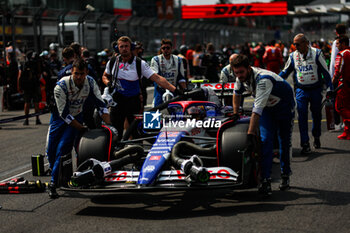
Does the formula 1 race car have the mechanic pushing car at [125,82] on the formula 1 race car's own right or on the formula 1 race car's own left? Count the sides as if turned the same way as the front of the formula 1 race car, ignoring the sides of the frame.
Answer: on the formula 1 race car's own right

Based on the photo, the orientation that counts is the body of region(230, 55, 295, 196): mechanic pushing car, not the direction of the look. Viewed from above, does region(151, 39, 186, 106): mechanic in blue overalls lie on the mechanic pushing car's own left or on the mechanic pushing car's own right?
on the mechanic pushing car's own right

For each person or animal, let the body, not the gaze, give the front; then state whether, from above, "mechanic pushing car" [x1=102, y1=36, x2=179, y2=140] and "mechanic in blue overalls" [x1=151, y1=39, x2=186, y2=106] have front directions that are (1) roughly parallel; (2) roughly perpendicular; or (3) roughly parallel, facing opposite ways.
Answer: roughly parallel

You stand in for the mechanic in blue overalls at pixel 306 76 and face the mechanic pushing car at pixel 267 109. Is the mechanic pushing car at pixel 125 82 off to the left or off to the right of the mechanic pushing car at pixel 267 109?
right

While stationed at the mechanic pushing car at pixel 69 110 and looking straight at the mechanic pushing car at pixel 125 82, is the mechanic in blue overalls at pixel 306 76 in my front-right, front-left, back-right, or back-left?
front-right

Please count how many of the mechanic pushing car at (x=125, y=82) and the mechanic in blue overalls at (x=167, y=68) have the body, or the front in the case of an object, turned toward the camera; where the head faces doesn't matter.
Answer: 2

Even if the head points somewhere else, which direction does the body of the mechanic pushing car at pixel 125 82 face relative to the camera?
toward the camera

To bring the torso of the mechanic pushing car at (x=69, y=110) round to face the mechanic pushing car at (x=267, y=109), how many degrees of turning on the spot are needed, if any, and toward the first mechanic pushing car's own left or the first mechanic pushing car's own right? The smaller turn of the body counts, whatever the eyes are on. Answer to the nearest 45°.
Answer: approximately 45° to the first mechanic pushing car's own left

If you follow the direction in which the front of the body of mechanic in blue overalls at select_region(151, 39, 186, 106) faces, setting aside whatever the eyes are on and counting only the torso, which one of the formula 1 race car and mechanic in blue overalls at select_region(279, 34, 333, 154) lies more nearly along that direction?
the formula 1 race car

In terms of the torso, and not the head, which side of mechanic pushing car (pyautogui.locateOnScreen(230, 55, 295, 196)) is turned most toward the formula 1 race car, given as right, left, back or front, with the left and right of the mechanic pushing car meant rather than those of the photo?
front

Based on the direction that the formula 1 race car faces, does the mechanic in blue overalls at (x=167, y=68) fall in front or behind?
behind

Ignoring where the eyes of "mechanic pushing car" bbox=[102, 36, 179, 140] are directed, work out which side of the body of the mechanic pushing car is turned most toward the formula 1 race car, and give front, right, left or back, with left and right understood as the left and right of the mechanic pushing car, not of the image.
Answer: front

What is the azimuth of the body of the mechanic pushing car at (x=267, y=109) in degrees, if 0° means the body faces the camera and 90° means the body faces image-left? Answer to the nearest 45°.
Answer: approximately 45°

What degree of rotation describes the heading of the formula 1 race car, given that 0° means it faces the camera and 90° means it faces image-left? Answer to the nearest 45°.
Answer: approximately 45°
